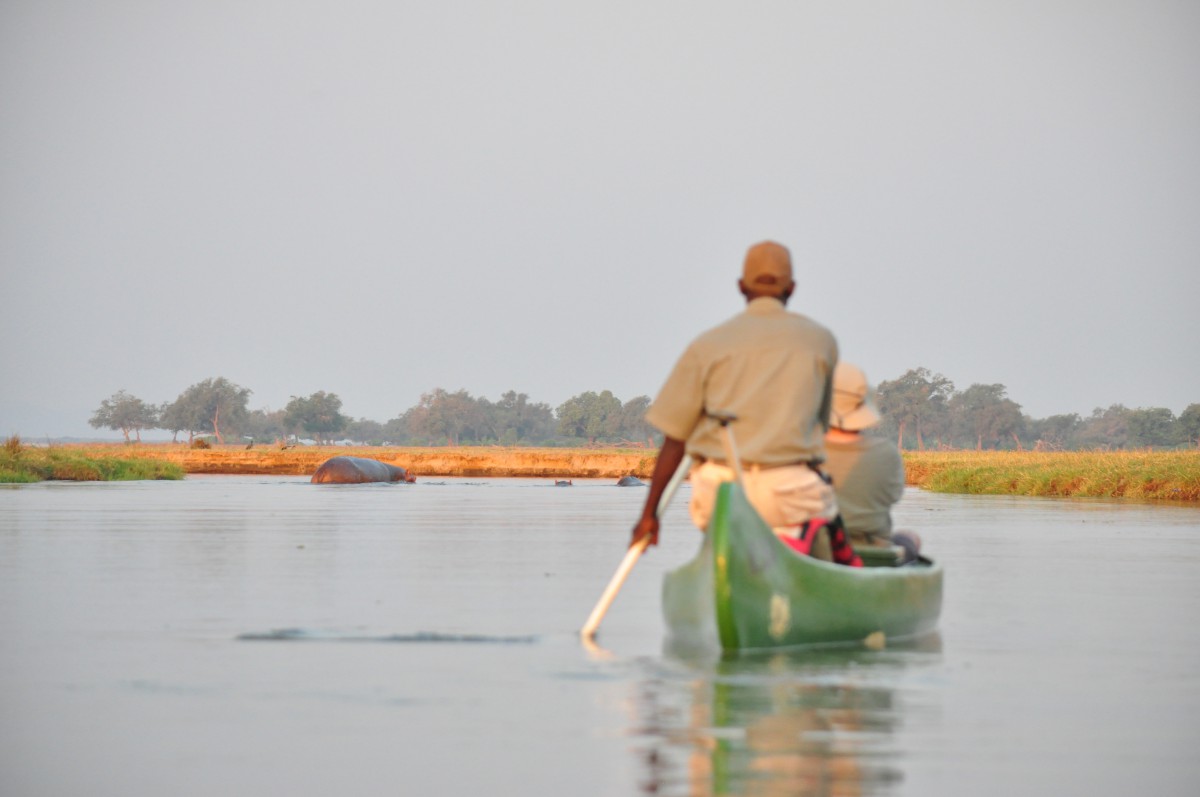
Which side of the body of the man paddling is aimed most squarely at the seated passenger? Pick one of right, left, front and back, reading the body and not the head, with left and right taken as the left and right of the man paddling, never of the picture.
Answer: front

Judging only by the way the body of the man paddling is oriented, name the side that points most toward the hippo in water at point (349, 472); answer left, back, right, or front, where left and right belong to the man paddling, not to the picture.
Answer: front

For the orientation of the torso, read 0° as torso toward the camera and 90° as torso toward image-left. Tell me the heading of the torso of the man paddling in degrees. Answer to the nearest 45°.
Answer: approximately 180°

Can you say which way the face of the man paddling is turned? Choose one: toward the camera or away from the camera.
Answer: away from the camera
